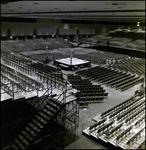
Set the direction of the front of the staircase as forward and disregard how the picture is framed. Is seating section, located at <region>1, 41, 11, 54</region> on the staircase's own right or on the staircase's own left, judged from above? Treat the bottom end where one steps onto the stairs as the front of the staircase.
on the staircase's own right

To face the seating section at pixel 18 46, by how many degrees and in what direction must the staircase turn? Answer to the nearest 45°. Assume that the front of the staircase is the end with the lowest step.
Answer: approximately 135° to its right

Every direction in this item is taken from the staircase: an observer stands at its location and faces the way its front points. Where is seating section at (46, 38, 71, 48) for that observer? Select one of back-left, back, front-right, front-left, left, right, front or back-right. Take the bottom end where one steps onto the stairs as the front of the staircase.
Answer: back-right

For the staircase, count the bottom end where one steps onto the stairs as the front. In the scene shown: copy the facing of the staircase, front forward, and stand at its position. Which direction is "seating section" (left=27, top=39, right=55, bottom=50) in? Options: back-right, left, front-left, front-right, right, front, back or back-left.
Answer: back-right

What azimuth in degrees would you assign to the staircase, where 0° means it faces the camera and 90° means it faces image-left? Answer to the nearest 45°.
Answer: approximately 45°
